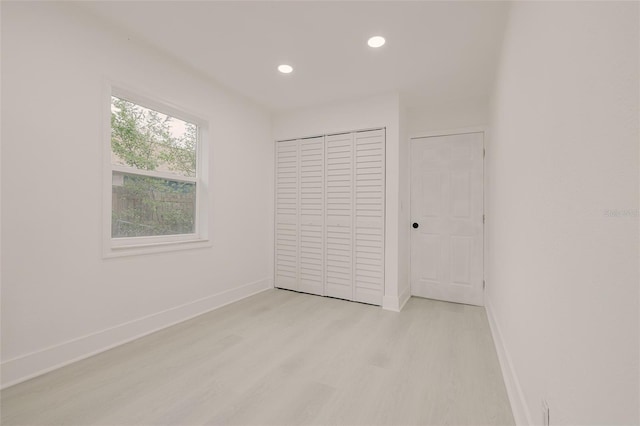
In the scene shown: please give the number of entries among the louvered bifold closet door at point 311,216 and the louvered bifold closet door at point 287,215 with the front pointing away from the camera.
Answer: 0

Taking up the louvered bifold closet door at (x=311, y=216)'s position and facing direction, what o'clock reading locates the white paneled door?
The white paneled door is roughly at 8 o'clock from the louvered bifold closet door.

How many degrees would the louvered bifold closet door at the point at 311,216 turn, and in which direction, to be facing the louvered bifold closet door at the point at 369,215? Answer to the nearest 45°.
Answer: approximately 90° to its left

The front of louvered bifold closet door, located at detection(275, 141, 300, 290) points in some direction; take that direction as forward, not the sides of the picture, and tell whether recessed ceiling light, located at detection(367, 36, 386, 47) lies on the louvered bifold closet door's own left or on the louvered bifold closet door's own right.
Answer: on the louvered bifold closet door's own left

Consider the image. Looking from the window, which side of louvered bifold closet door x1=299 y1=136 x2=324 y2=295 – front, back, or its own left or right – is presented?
front

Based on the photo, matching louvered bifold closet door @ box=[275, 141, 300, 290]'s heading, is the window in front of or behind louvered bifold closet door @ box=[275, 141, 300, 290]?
in front

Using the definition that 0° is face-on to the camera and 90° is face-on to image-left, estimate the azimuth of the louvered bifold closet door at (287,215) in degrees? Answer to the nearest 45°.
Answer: approximately 45°

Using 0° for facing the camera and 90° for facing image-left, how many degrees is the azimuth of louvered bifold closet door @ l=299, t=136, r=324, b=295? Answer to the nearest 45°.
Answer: approximately 45°

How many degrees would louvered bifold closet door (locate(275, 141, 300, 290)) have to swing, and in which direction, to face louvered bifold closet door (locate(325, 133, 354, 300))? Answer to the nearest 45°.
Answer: approximately 90° to its left

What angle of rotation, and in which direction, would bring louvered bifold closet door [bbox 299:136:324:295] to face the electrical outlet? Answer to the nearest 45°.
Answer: approximately 45° to its left
